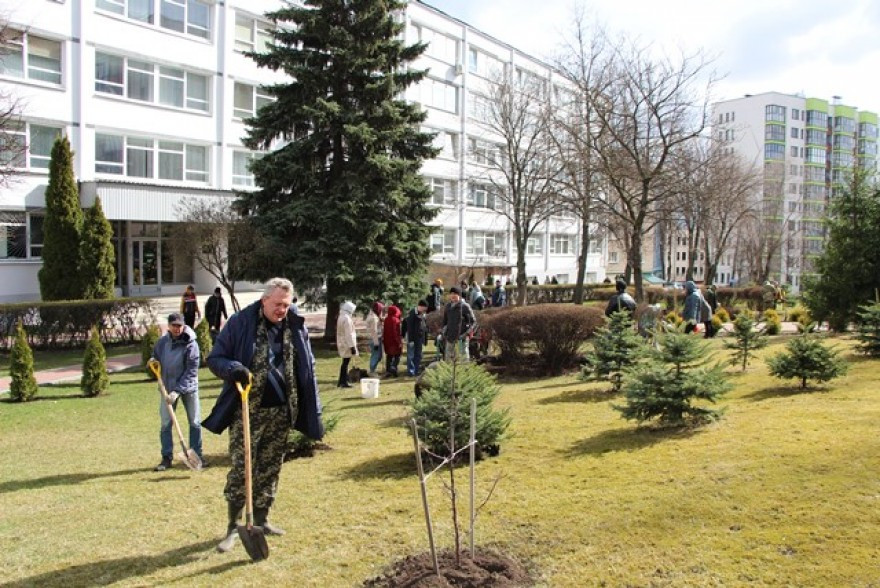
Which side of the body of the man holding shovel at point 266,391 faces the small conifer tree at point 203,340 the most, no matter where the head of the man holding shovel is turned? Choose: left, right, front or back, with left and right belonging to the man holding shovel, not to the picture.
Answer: back

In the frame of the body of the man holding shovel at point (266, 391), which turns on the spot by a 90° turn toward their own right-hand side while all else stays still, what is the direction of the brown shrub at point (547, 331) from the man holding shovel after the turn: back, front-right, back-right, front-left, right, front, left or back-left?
back-right

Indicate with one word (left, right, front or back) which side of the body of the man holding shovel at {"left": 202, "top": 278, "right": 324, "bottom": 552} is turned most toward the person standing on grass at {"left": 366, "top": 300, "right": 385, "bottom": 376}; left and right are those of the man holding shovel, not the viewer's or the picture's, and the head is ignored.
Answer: back

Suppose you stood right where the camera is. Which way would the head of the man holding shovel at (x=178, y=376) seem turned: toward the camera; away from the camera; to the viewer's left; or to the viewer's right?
toward the camera

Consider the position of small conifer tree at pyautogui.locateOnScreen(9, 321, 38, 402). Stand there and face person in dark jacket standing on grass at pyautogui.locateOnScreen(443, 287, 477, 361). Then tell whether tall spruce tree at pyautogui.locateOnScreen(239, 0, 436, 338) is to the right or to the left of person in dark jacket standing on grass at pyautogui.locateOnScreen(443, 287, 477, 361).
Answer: left

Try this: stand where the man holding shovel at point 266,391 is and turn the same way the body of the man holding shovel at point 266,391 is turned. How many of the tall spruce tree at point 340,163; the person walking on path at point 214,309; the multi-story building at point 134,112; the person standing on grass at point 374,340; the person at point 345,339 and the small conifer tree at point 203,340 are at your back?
6

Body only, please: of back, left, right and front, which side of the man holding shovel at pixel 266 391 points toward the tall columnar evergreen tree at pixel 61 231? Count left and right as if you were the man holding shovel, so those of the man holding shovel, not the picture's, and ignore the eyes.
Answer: back

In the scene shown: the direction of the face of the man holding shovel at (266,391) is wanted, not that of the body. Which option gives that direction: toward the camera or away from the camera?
toward the camera

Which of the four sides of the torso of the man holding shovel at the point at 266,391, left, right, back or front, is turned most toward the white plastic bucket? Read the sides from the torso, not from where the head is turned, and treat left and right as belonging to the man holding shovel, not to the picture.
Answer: back

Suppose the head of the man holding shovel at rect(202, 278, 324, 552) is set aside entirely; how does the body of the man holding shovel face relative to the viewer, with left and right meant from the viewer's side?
facing the viewer

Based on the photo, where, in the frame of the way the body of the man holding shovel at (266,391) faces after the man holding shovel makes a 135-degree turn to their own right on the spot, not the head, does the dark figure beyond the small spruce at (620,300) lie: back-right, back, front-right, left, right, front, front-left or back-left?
right

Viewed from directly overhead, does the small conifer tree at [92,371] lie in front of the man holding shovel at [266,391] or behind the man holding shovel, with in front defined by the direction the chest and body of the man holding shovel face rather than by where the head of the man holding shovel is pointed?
behind

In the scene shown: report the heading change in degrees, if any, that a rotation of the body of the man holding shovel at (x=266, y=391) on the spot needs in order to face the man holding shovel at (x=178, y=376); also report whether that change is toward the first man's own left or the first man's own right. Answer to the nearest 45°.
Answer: approximately 180°

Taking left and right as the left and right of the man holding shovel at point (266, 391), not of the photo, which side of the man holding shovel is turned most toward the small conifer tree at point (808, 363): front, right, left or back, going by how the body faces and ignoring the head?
left

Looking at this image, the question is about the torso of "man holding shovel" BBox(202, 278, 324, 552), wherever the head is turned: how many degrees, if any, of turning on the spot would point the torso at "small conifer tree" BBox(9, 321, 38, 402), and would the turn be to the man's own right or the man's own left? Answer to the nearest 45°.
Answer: approximately 135° to the man's own right

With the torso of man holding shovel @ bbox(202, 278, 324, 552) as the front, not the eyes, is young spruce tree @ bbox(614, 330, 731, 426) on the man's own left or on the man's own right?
on the man's own left

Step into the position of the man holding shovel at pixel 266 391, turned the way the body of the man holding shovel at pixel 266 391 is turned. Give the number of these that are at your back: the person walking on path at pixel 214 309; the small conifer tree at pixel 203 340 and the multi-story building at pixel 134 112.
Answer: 3
